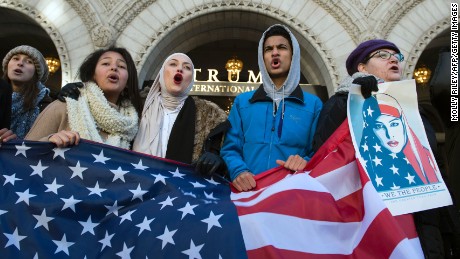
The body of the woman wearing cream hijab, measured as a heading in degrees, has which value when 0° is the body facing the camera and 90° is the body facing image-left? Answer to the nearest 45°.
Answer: approximately 0°

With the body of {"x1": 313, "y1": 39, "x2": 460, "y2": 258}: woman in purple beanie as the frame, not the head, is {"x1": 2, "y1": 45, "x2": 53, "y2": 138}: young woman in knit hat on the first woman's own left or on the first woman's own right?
on the first woman's own right

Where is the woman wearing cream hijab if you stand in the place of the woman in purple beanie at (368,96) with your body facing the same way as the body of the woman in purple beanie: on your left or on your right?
on your right

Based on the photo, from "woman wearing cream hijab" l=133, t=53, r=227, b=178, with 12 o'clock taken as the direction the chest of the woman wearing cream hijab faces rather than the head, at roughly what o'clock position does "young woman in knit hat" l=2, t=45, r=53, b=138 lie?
The young woman in knit hat is roughly at 4 o'clock from the woman wearing cream hijab.

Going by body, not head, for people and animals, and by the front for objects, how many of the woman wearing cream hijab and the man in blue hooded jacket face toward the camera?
2

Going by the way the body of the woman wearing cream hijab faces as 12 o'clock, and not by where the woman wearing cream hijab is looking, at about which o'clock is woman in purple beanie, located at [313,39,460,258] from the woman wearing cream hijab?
The woman in purple beanie is roughly at 10 o'clock from the woman wearing cream hijab.

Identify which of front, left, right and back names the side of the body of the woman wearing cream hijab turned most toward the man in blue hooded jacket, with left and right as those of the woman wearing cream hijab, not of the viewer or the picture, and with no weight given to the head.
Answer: left
